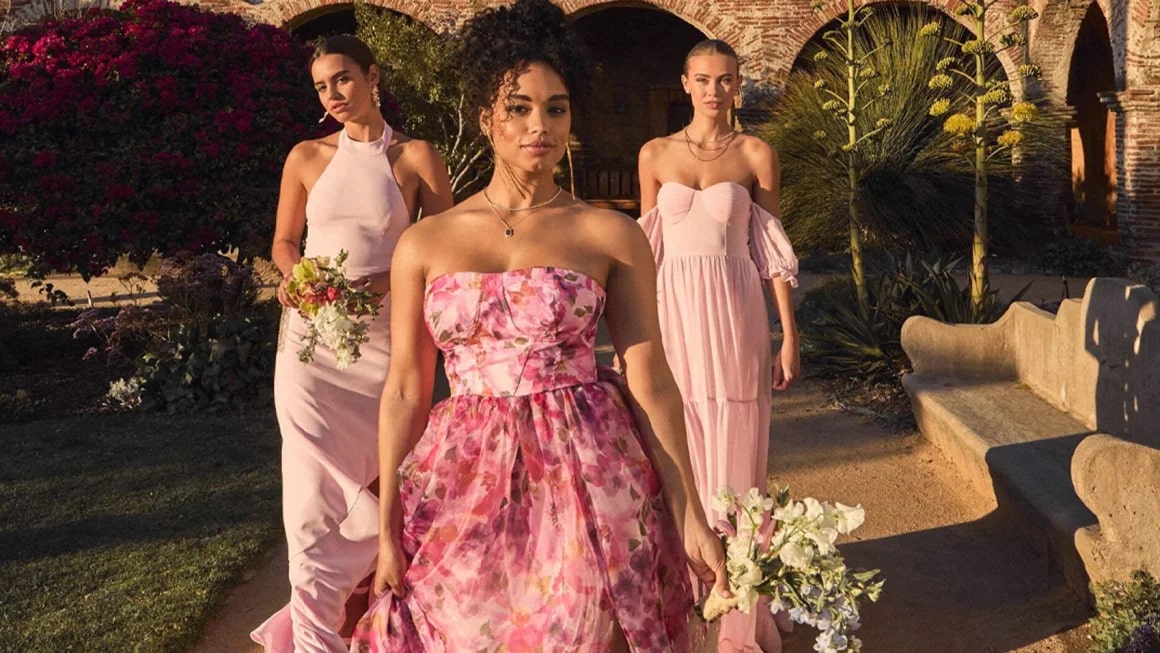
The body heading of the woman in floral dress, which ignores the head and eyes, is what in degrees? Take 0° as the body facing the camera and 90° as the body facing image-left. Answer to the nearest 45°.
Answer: approximately 0°

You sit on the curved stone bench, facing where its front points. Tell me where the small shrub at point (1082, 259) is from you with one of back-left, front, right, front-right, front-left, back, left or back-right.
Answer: back-right

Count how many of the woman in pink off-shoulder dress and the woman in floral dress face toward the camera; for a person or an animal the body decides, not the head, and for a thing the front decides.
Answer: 2

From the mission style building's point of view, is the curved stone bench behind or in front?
in front

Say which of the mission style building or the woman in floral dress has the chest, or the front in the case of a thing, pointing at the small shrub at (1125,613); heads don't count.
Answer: the mission style building

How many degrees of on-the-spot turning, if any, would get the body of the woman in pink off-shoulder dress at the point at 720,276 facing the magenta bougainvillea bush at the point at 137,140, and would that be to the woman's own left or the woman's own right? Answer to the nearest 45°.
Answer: approximately 135° to the woman's own right

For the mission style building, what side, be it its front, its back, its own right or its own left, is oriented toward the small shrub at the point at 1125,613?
front

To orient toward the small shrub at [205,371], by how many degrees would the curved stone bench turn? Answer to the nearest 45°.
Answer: approximately 45° to its right

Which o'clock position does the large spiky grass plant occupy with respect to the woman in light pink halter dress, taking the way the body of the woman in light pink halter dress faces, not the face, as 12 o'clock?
The large spiky grass plant is roughly at 7 o'clock from the woman in light pink halter dress.
